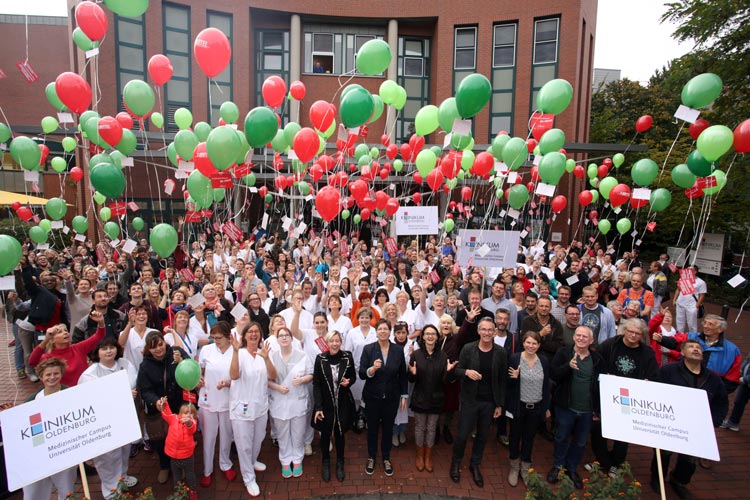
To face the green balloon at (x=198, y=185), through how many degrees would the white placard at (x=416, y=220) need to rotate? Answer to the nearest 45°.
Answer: approximately 45° to its right

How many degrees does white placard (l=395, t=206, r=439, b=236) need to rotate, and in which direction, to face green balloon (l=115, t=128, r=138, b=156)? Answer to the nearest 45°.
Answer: approximately 90° to its right

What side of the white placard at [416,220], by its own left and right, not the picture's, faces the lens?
front

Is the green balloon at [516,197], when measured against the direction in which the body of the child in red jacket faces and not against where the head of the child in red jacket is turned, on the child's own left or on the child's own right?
on the child's own left

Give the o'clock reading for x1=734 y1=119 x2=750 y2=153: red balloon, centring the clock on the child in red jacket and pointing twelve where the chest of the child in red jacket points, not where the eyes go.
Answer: The red balloon is roughly at 9 o'clock from the child in red jacket.

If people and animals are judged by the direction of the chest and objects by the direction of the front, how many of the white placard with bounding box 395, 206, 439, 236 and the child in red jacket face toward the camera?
2

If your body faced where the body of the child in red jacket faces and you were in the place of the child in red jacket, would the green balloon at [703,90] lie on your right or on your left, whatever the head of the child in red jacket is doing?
on your left

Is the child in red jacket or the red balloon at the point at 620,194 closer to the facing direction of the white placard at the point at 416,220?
the child in red jacket

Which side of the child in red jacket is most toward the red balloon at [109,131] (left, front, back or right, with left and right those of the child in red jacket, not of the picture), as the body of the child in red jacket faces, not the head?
back

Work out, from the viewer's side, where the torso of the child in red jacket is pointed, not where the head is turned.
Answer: toward the camera

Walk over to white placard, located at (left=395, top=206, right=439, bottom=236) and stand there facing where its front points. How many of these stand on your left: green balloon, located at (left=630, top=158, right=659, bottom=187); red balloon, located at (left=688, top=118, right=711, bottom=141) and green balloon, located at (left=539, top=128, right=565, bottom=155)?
3

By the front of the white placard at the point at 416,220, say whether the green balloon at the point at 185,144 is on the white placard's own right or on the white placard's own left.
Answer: on the white placard's own right
